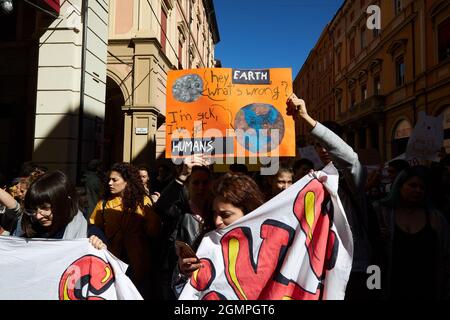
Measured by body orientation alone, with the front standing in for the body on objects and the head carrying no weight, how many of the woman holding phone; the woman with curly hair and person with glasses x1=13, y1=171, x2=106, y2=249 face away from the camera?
0

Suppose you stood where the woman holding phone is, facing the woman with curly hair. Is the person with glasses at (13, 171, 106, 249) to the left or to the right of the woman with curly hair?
left

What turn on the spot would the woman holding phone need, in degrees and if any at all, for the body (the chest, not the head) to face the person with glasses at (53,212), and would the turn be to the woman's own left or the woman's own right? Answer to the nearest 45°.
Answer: approximately 45° to the woman's own right

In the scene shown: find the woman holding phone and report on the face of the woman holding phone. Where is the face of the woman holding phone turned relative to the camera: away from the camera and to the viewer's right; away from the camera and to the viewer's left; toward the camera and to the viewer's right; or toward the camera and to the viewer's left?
toward the camera and to the viewer's left

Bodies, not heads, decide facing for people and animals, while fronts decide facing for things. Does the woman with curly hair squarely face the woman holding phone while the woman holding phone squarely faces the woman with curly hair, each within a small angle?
no

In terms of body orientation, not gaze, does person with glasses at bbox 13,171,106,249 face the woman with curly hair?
no

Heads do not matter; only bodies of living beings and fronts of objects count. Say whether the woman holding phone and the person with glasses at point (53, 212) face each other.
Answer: no

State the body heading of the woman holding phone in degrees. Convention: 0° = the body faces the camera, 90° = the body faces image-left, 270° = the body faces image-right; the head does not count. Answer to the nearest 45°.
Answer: approximately 45°

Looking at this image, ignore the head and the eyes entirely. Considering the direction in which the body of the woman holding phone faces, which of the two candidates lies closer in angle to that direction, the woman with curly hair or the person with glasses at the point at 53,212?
the person with glasses

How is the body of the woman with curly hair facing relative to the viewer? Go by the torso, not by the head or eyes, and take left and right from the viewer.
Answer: facing the viewer and to the left of the viewer

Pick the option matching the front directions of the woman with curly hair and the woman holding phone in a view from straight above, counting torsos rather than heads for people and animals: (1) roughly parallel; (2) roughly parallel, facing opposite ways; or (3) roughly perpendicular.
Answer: roughly parallel

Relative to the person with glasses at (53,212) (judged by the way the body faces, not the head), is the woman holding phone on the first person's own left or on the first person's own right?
on the first person's own left

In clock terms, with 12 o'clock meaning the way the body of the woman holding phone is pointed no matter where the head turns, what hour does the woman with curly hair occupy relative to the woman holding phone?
The woman with curly hair is roughly at 3 o'clock from the woman holding phone.

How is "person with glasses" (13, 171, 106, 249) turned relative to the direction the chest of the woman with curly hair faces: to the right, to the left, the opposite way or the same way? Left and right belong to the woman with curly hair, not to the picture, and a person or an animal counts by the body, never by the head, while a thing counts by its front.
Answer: the same way

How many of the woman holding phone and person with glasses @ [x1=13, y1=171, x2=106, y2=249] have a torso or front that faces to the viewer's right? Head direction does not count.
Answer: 0

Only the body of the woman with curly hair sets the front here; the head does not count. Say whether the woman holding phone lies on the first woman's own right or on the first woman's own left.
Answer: on the first woman's own left
